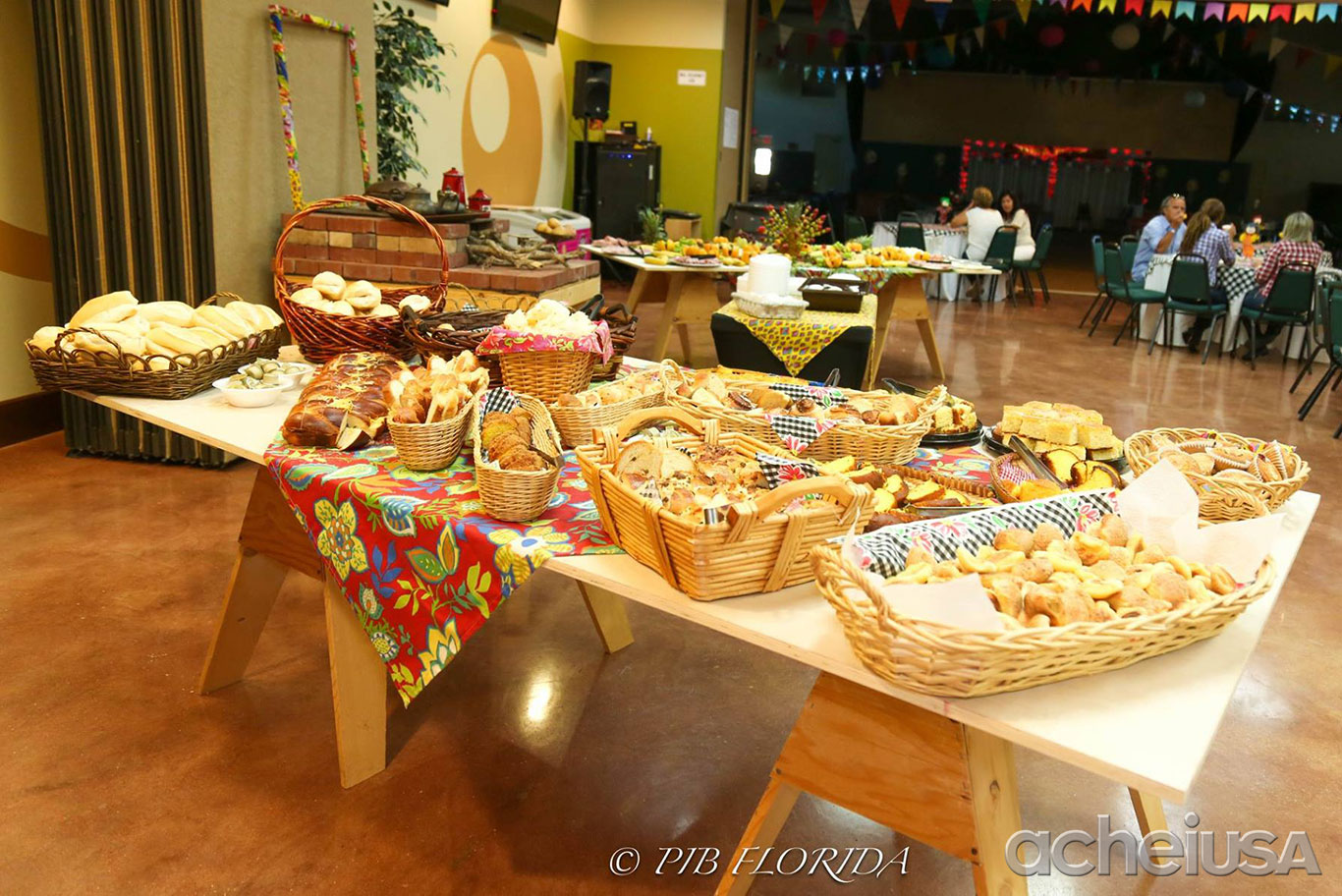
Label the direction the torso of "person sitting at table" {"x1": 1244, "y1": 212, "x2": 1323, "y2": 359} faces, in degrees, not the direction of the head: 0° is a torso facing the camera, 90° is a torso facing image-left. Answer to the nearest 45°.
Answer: approximately 135°

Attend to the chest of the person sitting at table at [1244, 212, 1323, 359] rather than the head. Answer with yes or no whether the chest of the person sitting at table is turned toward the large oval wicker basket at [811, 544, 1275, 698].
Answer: no

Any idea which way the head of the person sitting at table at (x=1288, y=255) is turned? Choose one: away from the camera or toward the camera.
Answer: away from the camera

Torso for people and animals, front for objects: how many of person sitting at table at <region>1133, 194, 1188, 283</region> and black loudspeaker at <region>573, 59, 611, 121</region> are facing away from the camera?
0

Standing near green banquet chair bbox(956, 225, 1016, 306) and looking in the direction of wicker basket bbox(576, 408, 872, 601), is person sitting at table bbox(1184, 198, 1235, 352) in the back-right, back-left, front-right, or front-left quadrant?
front-left

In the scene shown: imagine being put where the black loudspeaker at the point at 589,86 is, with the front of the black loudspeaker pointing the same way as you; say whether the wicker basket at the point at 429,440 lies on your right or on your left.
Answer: on your right

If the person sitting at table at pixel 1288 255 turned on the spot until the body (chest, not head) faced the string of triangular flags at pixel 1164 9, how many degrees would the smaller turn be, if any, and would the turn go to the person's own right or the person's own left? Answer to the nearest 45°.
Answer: approximately 45° to the person's own right

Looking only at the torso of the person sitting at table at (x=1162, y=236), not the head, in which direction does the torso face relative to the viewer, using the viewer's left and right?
facing the viewer and to the right of the viewer

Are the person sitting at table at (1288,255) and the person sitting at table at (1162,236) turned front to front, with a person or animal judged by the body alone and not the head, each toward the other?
yes

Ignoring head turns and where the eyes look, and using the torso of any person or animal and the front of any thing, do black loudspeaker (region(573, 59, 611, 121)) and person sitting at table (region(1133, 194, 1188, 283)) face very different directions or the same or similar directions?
same or similar directions

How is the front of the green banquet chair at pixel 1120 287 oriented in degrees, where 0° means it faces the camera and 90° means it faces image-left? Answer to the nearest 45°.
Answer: approximately 225°

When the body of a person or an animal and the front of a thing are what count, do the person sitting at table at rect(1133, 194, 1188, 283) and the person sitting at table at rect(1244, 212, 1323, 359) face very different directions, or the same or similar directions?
very different directions

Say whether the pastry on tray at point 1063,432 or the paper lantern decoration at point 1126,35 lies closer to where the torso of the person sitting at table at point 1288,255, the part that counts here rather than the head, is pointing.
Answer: the paper lantern decoration

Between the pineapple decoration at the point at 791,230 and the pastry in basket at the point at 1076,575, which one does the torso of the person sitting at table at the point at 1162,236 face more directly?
the pastry in basket
